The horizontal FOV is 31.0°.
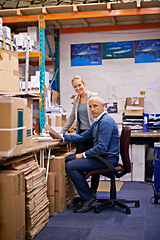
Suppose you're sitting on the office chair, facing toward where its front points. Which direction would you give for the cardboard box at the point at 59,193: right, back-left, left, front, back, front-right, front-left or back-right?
front

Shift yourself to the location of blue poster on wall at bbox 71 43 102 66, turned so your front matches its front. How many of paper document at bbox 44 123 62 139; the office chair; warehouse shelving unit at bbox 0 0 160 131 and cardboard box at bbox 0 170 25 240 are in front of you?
4

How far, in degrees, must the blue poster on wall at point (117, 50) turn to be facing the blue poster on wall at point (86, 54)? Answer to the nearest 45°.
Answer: approximately 90° to its right

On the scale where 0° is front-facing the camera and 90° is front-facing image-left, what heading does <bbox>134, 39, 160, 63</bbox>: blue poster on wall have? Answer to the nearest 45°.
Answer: approximately 0°

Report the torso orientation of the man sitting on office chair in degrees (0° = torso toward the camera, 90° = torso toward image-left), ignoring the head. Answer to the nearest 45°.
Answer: approximately 90°

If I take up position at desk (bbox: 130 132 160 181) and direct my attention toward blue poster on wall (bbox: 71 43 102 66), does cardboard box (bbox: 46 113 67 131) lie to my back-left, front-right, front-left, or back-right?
front-left

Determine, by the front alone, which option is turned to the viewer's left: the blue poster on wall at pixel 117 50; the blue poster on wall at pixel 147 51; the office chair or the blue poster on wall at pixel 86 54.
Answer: the office chair

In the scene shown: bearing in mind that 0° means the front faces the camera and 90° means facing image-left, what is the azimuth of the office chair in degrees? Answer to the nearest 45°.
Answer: approximately 90°

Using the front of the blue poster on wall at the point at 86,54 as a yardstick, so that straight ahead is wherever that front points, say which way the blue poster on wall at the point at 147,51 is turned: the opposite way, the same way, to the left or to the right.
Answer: the same way

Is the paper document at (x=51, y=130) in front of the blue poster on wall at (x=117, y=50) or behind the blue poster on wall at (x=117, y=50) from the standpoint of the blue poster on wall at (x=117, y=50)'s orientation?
in front

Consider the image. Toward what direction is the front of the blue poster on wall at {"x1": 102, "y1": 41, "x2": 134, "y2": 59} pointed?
toward the camera

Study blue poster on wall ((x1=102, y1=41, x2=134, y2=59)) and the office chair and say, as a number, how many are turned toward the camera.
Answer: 1

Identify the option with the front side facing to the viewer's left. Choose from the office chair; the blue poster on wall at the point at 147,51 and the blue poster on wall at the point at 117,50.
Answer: the office chair

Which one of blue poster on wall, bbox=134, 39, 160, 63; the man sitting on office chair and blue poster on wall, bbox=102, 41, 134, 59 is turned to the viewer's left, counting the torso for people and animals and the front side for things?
the man sitting on office chair

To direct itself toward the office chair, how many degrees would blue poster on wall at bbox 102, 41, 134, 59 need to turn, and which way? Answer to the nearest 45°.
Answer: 0° — it already faces it

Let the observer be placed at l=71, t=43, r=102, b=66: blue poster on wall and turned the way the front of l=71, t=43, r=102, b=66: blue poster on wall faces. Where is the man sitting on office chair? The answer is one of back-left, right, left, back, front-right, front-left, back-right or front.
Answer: front
